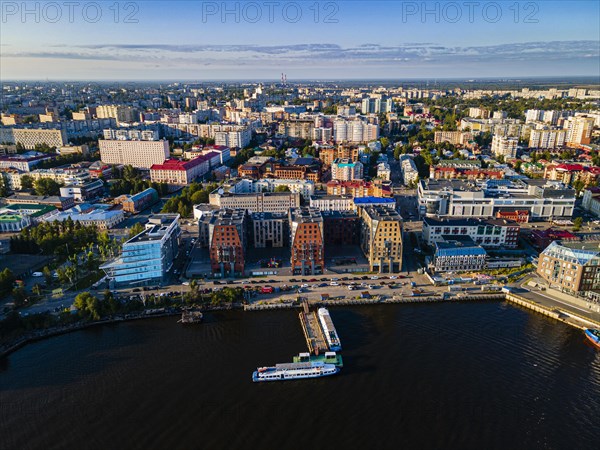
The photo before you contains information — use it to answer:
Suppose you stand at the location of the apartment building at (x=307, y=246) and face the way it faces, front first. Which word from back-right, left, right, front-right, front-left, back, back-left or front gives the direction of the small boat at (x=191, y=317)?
front-right

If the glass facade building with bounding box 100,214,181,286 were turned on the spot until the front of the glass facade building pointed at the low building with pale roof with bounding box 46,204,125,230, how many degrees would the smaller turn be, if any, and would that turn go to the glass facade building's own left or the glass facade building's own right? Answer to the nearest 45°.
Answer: approximately 180°

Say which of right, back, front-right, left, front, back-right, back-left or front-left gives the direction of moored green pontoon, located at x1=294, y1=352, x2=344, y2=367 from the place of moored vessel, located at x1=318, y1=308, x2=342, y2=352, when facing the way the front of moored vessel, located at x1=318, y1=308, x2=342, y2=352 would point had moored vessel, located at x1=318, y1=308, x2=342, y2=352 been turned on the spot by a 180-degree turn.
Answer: front

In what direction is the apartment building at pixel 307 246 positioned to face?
toward the camera

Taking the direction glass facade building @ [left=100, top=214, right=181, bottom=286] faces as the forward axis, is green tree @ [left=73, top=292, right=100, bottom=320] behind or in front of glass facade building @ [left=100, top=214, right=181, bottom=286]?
in front

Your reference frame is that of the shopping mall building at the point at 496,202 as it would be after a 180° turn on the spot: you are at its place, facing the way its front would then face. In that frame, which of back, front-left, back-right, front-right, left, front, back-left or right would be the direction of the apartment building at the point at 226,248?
back-left

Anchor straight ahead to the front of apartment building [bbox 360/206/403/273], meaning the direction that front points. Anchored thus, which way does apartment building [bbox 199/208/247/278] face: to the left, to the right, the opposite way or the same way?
the same way

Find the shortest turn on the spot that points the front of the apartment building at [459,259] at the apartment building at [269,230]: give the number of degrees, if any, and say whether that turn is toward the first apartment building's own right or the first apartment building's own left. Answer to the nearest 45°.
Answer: approximately 90° to the first apartment building's own right

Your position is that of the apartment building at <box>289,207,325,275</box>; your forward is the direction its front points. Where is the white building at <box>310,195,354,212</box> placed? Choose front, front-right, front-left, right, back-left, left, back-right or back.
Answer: back

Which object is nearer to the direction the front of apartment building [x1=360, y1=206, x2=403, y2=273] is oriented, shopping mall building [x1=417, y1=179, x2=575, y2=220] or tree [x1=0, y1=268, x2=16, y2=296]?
the tree

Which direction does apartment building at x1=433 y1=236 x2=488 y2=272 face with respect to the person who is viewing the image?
facing the viewer

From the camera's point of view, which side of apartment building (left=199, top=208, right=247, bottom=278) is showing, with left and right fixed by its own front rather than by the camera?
front

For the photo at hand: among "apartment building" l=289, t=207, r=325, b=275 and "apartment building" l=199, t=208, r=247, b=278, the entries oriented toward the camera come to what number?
2

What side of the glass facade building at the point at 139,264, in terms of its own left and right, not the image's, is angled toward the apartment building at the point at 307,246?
left

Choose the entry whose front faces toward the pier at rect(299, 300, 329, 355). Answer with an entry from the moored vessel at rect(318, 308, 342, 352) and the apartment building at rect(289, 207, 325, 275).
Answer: the apartment building

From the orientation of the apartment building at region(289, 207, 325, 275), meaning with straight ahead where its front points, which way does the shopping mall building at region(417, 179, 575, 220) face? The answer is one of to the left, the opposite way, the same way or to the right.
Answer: the same way

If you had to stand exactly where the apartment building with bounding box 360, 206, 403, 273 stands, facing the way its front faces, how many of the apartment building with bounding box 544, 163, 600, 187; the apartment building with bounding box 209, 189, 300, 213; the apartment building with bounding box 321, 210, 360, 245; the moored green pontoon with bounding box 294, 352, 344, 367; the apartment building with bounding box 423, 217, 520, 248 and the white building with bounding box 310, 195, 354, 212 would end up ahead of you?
1
